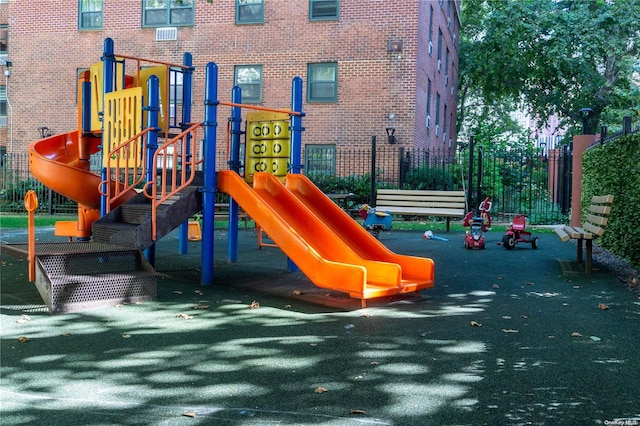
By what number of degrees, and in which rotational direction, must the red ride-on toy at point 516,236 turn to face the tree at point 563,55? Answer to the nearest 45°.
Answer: approximately 135° to its right

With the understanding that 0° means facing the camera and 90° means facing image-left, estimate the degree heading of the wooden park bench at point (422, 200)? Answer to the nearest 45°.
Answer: approximately 0°

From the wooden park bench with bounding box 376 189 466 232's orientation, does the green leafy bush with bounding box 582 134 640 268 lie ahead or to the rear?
ahead

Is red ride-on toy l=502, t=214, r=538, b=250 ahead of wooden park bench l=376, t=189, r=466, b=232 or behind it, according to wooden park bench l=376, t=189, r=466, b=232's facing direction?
ahead

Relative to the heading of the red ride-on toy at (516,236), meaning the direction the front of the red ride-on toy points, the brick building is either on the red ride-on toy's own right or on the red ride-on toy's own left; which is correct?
on the red ride-on toy's own right

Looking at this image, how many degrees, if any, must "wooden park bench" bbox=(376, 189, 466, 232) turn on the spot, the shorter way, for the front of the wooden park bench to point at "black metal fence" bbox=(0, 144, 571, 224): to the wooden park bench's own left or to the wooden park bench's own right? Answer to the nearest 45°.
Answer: approximately 180°

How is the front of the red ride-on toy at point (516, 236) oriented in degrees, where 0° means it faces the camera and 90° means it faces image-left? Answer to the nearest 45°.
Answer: approximately 45°

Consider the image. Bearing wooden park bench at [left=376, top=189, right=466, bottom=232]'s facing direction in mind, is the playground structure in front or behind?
in front

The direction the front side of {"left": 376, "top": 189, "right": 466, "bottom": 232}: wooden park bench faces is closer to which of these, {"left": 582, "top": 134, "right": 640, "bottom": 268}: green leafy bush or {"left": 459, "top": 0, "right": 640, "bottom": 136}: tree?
the green leafy bush
